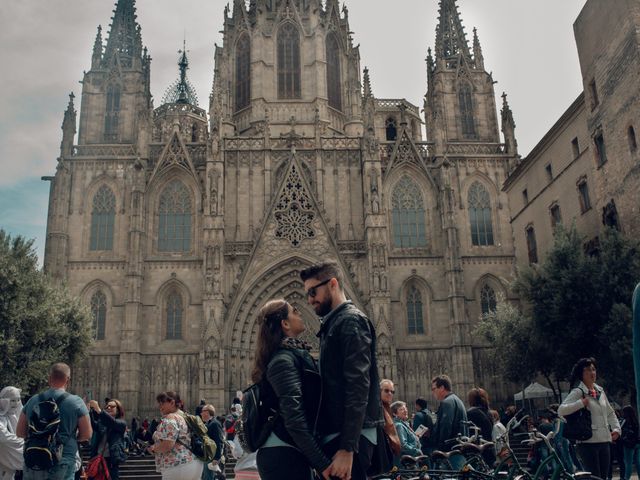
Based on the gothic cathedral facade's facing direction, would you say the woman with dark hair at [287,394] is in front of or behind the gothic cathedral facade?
in front

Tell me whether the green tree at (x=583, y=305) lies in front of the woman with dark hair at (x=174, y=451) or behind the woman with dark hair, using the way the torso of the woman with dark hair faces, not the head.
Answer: behind

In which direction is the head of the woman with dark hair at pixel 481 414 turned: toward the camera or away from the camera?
away from the camera

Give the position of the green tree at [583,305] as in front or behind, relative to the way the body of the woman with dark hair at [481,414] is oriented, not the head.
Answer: in front

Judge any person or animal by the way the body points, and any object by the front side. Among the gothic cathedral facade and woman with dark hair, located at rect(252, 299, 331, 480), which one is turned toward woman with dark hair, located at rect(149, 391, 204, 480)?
the gothic cathedral facade

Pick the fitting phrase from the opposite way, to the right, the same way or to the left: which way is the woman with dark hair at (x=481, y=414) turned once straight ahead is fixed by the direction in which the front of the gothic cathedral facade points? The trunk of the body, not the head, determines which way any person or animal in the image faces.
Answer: the opposite way

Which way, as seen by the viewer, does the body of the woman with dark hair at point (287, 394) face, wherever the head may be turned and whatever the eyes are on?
to the viewer's right

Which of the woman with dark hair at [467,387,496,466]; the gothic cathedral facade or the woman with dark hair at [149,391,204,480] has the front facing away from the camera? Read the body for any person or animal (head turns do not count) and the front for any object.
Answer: the woman with dark hair at [467,387,496,466]

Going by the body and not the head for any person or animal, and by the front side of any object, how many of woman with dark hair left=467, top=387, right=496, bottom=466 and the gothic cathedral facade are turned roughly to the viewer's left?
0

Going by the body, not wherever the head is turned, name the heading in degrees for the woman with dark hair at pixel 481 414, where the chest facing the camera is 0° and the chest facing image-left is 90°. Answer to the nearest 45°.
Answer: approximately 180°

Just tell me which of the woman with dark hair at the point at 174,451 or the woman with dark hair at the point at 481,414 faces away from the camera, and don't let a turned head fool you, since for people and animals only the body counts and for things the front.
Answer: the woman with dark hair at the point at 481,414

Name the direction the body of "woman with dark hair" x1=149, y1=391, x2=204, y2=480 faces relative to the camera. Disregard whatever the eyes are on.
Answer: to the viewer's left

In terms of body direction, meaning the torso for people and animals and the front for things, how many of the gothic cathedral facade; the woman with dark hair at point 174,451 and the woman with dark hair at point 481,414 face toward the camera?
1
